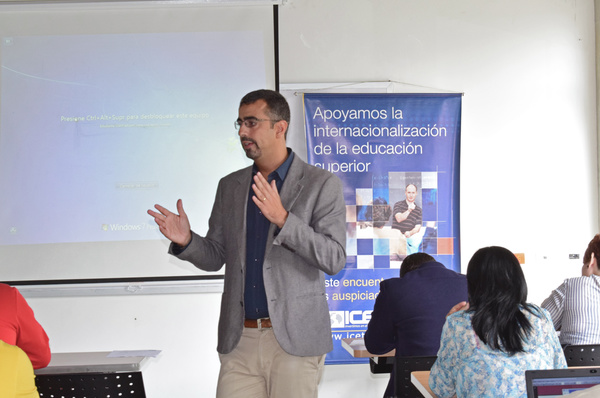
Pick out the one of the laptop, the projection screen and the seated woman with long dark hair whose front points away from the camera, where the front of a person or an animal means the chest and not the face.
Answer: the seated woman with long dark hair

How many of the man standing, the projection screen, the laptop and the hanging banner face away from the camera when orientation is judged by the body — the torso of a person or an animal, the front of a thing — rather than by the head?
0

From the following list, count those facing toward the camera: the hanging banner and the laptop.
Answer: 2

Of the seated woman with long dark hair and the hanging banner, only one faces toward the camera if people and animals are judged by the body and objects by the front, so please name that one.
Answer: the hanging banner

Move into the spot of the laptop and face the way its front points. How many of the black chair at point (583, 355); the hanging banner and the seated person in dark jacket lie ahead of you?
0

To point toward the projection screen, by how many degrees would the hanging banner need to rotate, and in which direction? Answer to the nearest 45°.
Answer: approximately 90° to its right

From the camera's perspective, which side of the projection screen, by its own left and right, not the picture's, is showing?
front

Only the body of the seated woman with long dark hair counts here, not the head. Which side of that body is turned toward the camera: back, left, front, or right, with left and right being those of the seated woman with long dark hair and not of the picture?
back

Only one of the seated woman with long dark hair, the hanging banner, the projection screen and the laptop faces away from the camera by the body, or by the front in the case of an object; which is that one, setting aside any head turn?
the seated woman with long dark hair

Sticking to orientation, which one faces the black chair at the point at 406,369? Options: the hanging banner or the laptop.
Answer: the hanging banner

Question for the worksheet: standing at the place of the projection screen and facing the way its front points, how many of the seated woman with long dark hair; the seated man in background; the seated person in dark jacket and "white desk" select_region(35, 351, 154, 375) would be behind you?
0

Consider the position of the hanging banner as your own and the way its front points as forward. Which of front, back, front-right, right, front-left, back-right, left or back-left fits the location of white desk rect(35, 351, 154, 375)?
front-right

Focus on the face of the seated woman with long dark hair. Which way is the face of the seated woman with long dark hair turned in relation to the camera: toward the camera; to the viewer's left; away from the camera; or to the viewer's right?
away from the camera

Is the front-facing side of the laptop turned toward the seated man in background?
no

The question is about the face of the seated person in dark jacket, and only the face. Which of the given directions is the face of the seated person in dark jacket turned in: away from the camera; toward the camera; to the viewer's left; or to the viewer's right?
away from the camera

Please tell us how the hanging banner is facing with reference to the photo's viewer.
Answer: facing the viewer

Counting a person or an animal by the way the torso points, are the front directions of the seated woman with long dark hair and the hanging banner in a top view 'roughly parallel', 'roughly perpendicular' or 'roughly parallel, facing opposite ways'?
roughly parallel, facing opposite ways

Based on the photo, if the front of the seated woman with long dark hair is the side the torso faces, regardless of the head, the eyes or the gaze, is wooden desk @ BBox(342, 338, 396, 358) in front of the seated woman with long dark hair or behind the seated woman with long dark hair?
in front
